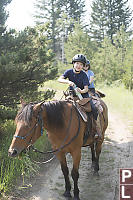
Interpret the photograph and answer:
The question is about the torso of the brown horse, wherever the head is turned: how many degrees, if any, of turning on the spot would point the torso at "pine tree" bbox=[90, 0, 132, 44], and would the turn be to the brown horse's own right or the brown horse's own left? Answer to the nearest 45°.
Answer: approximately 135° to the brown horse's own right

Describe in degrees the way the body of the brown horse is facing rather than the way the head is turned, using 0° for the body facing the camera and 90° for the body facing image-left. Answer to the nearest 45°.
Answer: approximately 45°

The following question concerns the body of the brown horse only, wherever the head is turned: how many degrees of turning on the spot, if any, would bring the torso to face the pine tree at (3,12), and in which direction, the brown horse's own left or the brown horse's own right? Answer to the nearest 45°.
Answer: approximately 135° to the brown horse's own right
